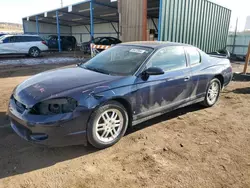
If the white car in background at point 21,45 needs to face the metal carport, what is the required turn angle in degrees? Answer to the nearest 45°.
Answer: approximately 135° to its right

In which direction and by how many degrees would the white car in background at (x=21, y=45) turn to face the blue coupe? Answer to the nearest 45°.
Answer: approximately 90° to its left

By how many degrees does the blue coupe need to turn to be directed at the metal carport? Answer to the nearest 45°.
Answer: approximately 135° to its right

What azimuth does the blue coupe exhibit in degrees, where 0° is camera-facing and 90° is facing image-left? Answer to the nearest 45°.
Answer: approximately 45°

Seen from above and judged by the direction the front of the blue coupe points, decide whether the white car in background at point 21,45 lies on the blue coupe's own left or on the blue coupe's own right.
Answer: on the blue coupe's own right
